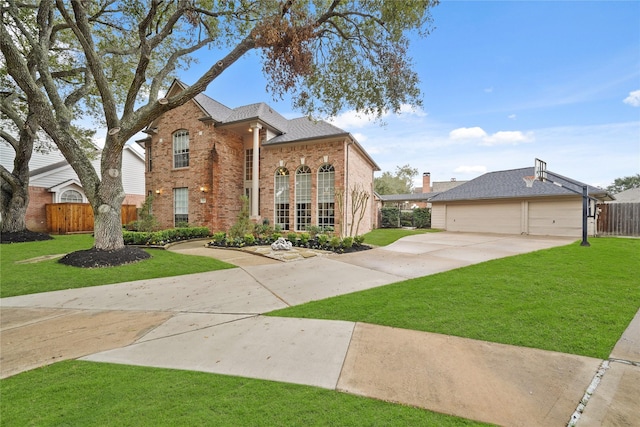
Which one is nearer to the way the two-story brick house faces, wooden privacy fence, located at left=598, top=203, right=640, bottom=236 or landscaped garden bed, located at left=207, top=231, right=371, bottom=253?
the landscaped garden bed

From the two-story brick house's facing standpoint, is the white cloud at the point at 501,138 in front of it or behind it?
behind

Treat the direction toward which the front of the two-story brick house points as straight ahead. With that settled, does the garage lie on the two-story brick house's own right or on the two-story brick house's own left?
on the two-story brick house's own left

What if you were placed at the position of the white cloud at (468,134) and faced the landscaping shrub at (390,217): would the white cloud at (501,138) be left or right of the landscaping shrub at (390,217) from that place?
left

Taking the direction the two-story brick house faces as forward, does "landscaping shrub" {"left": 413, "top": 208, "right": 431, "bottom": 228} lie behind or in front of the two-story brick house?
behind

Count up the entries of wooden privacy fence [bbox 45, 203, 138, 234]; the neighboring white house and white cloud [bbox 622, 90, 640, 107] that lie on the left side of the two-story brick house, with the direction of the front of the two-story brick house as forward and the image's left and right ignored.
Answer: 1

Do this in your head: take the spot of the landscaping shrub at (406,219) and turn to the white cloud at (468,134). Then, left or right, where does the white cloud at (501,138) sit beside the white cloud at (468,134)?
right

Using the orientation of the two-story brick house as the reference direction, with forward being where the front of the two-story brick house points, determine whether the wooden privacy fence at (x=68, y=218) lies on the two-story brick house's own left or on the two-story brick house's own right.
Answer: on the two-story brick house's own right

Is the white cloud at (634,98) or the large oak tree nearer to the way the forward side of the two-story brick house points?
the large oak tree
